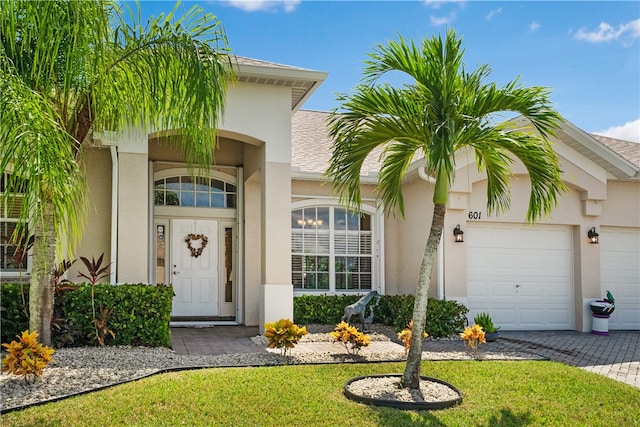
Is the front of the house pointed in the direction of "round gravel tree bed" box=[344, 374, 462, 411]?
yes

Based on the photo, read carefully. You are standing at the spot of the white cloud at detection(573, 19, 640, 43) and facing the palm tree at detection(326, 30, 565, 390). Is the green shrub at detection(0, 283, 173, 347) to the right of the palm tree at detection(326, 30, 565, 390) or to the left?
right

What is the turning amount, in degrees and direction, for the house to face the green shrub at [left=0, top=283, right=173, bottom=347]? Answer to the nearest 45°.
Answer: approximately 45° to its right

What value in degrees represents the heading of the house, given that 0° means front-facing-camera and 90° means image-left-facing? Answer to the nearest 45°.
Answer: approximately 0°

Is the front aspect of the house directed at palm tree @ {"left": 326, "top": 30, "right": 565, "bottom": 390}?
yes

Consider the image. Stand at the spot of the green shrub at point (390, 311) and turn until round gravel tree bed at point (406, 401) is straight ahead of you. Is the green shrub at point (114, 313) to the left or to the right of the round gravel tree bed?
right
